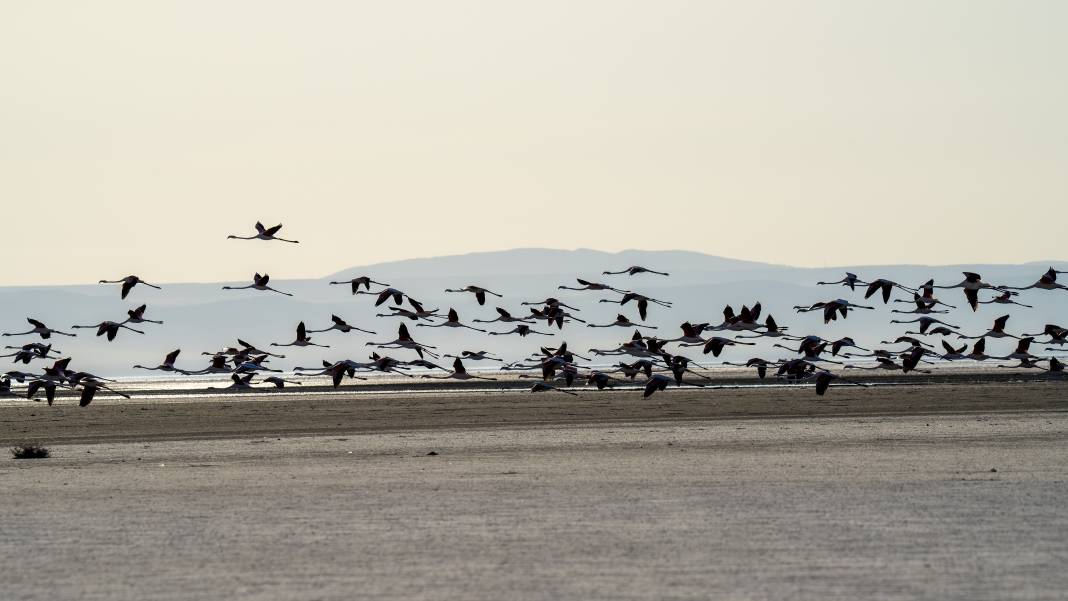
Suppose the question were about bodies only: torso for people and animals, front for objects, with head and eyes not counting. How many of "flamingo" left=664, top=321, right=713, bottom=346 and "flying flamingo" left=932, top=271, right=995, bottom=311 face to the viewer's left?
2

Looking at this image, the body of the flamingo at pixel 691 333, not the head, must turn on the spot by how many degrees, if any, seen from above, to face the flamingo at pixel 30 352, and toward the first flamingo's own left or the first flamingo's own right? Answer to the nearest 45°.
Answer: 0° — it already faces it

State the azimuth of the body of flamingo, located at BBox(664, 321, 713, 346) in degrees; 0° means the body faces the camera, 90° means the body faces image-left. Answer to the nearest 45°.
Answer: approximately 90°

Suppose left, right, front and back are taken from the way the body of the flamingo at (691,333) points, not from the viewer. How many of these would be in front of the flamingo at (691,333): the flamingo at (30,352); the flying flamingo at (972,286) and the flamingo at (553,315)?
2

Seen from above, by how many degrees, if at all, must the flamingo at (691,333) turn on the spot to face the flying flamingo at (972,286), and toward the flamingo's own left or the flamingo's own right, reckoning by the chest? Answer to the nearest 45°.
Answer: approximately 180°

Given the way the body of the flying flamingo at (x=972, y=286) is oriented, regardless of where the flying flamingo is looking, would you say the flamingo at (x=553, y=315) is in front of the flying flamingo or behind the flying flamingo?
in front

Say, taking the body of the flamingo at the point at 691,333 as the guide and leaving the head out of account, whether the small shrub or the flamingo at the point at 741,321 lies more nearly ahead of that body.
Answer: the small shrub

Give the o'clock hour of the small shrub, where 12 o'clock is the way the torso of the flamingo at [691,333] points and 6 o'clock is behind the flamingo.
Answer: The small shrub is roughly at 11 o'clock from the flamingo.

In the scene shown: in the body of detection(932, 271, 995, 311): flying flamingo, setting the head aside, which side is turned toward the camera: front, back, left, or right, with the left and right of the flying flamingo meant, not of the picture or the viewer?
left

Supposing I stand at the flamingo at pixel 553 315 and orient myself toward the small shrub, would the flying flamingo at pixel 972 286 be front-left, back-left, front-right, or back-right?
back-left

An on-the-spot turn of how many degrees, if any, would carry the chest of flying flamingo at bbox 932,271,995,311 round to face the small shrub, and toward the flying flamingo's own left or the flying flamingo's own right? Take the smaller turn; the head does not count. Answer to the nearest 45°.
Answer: approximately 45° to the flying flamingo's own left
